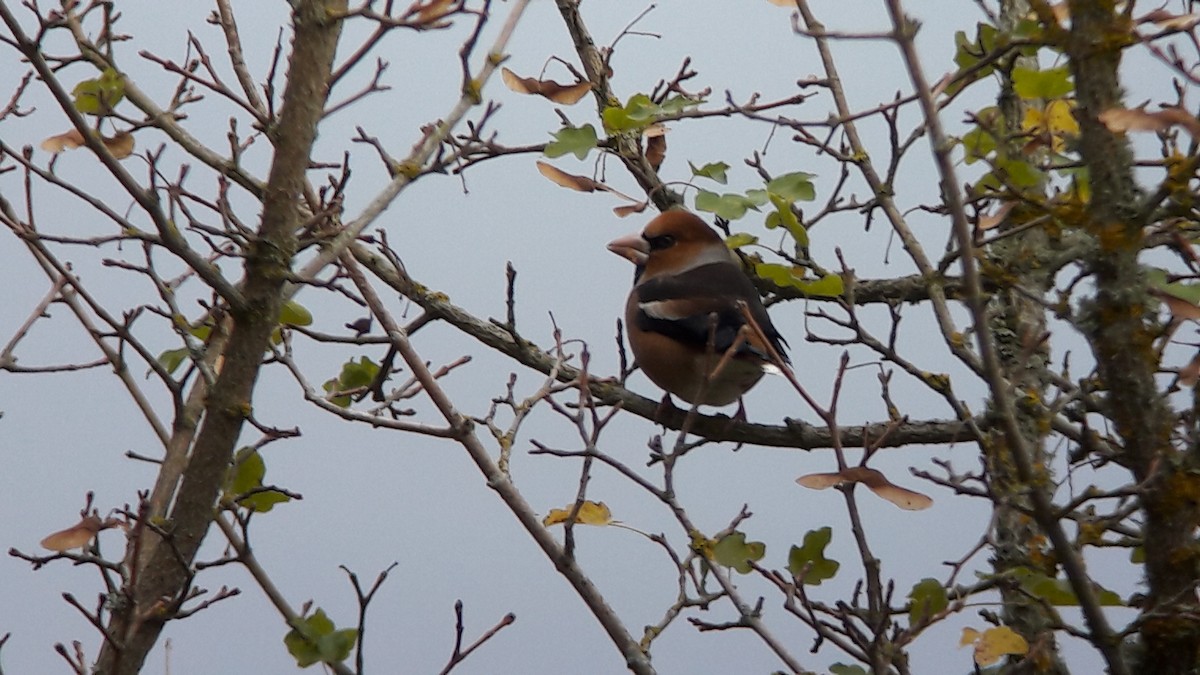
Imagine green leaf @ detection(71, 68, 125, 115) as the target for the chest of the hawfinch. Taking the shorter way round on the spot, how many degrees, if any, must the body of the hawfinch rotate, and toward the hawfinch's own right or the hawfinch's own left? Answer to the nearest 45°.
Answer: approximately 45° to the hawfinch's own left

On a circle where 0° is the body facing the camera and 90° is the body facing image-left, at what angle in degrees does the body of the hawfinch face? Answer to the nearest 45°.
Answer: approximately 90°

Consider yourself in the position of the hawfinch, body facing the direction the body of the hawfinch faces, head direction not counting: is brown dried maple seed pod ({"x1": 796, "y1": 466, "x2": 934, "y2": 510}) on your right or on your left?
on your left

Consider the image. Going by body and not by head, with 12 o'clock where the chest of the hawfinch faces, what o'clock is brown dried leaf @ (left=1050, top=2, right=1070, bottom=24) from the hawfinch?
The brown dried leaf is roughly at 8 o'clock from the hawfinch.
